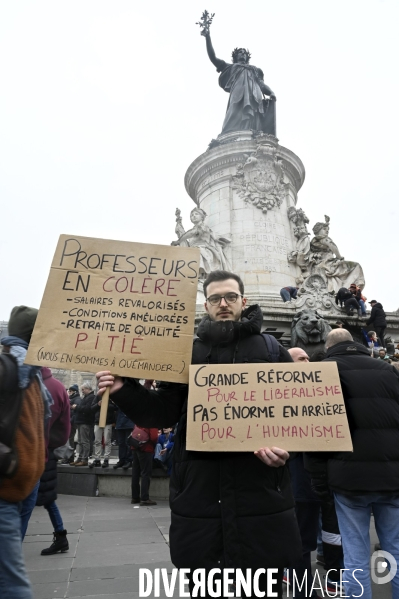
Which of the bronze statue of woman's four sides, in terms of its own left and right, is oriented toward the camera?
front

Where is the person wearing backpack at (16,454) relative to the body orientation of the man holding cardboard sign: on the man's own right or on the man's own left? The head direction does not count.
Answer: on the man's own right

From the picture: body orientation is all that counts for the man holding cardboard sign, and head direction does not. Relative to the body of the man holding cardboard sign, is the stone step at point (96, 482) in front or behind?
behind

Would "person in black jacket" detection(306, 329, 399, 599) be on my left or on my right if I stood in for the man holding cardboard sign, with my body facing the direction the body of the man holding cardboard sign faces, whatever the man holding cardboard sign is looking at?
on my left

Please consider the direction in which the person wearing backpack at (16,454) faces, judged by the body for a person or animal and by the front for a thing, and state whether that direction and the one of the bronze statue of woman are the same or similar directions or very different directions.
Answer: very different directions

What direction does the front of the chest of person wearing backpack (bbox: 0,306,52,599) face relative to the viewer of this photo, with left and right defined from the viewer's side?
facing away from the viewer and to the right of the viewer

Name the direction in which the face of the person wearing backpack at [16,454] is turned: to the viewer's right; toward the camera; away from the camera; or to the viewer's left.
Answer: away from the camera

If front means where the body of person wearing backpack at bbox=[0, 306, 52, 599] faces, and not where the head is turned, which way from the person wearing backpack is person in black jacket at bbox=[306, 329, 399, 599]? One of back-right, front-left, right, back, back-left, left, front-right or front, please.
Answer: front-right

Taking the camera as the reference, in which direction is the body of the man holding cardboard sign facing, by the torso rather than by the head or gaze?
toward the camera

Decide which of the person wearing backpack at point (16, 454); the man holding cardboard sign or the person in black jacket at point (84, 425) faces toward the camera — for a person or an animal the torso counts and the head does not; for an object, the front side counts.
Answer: the man holding cardboard sign
